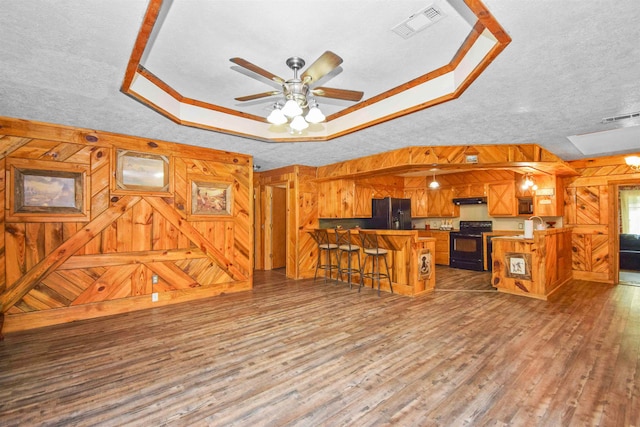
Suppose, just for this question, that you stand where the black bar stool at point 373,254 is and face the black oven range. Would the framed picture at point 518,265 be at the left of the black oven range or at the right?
right

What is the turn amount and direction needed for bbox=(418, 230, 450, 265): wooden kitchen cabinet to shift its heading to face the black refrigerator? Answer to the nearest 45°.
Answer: approximately 45° to its right

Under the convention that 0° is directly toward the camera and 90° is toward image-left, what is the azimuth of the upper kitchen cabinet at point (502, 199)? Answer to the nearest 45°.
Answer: approximately 0°

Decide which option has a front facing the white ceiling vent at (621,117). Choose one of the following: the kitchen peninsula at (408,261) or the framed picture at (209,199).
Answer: the framed picture

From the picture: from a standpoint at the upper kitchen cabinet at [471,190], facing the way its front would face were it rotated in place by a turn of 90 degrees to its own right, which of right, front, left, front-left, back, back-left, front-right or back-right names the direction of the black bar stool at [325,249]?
front-left

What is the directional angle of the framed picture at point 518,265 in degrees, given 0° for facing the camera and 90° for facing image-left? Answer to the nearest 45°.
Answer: approximately 0°

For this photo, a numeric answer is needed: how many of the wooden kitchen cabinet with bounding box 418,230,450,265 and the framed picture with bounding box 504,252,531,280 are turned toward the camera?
2
